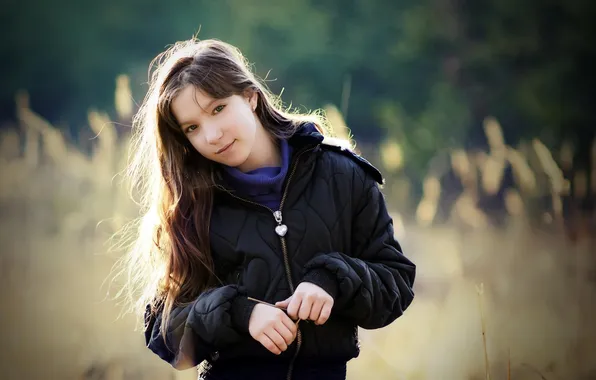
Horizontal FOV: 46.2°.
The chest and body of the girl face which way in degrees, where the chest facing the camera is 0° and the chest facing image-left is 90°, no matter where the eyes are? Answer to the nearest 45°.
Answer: approximately 0°
